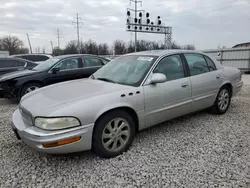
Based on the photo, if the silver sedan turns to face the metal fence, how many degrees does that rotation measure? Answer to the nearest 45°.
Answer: approximately 180°

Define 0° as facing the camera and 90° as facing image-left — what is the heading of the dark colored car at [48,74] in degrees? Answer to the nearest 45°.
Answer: approximately 45°

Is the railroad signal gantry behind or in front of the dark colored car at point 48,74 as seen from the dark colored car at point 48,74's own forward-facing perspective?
behind

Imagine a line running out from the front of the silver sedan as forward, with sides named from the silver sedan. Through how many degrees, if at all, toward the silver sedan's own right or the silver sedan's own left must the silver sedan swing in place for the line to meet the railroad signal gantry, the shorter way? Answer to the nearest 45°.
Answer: approximately 135° to the silver sedan's own right

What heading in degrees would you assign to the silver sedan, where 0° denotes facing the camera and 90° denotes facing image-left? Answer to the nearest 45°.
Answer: approximately 45°
